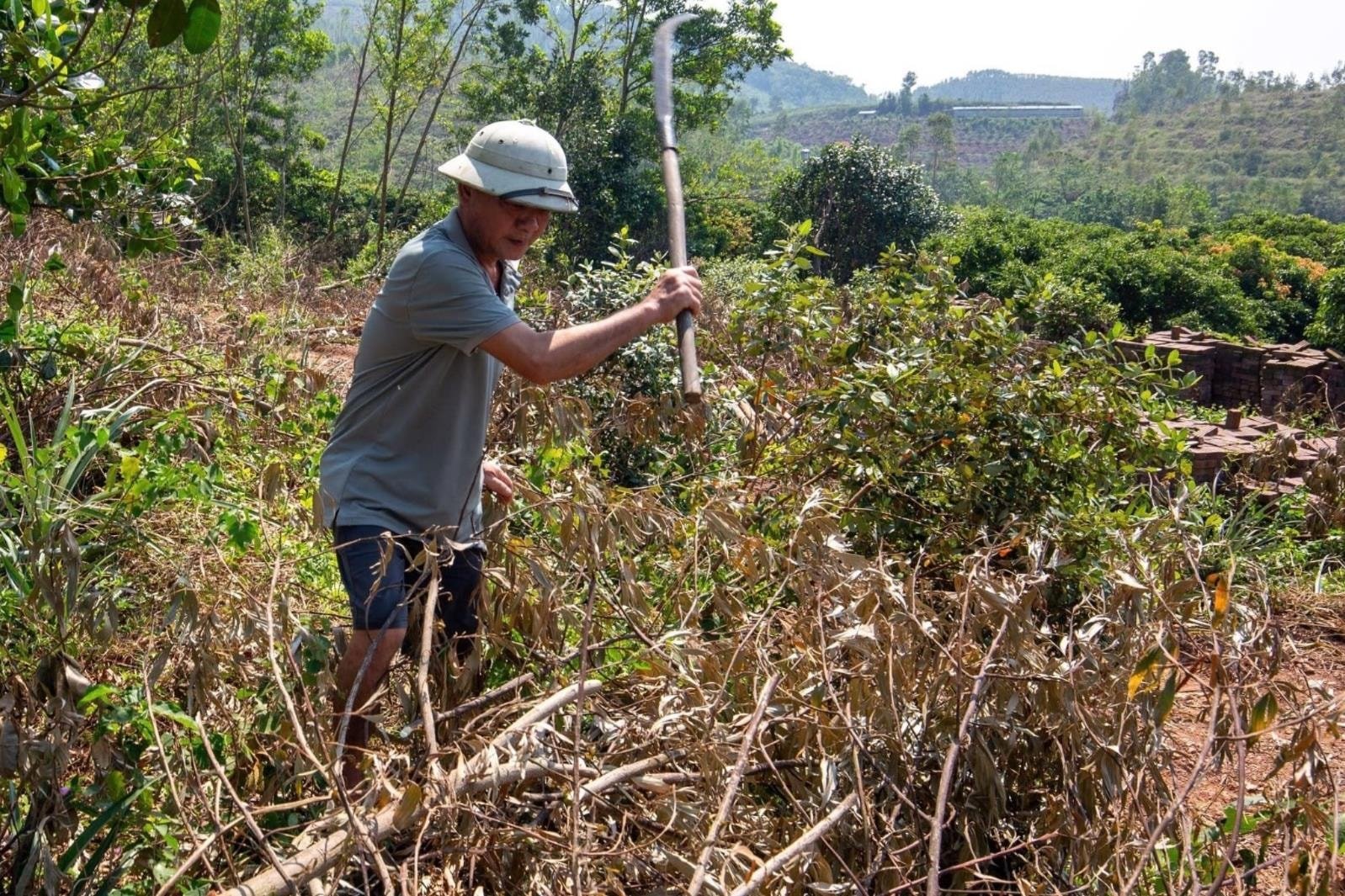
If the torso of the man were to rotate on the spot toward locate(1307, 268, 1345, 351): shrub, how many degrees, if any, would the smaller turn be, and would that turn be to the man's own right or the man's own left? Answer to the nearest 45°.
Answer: approximately 45° to the man's own left

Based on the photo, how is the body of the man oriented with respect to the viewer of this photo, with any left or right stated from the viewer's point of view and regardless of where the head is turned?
facing to the right of the viewer

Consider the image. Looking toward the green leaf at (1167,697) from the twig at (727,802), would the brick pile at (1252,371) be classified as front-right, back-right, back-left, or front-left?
front-left

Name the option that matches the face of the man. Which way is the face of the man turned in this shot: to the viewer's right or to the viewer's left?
to the viewer's right

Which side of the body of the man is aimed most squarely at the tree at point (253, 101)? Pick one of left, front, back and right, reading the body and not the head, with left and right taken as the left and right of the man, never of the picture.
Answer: left

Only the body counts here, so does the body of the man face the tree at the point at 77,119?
no

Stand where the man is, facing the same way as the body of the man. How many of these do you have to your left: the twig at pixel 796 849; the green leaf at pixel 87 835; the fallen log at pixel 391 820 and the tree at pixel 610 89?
1

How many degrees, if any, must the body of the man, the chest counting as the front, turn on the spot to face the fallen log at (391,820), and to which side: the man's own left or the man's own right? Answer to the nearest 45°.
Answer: approximately 90° to the man's own right

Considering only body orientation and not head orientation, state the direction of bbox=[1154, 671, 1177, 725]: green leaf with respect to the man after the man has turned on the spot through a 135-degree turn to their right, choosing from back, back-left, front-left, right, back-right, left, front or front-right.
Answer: left

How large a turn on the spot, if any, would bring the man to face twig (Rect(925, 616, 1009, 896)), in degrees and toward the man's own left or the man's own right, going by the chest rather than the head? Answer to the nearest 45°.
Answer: approximately 45° to the man's own right

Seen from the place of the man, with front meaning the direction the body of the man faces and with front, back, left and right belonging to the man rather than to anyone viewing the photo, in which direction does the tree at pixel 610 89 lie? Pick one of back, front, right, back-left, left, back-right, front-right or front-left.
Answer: left

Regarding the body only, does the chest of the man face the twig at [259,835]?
no

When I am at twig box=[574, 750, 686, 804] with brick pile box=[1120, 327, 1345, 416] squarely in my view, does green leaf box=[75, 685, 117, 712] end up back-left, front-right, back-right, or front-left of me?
back-left
